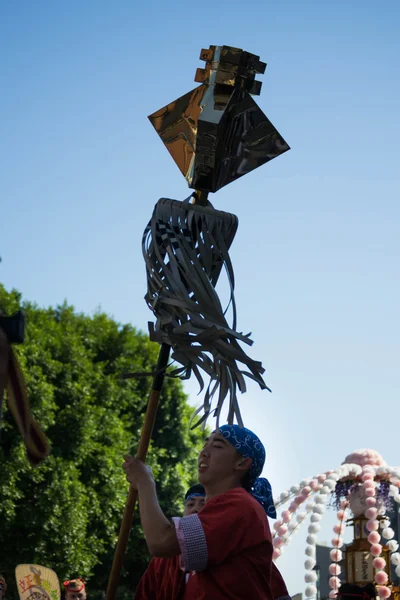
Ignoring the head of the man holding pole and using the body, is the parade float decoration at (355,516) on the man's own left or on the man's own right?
on the man's own right

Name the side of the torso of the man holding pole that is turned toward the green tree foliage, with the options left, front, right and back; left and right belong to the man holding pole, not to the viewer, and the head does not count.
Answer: right

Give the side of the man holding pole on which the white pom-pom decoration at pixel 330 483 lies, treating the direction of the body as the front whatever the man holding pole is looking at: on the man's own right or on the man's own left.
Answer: on the man's own right

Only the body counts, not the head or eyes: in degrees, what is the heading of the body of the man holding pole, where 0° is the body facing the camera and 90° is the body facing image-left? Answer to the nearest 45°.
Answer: approximately 90°
